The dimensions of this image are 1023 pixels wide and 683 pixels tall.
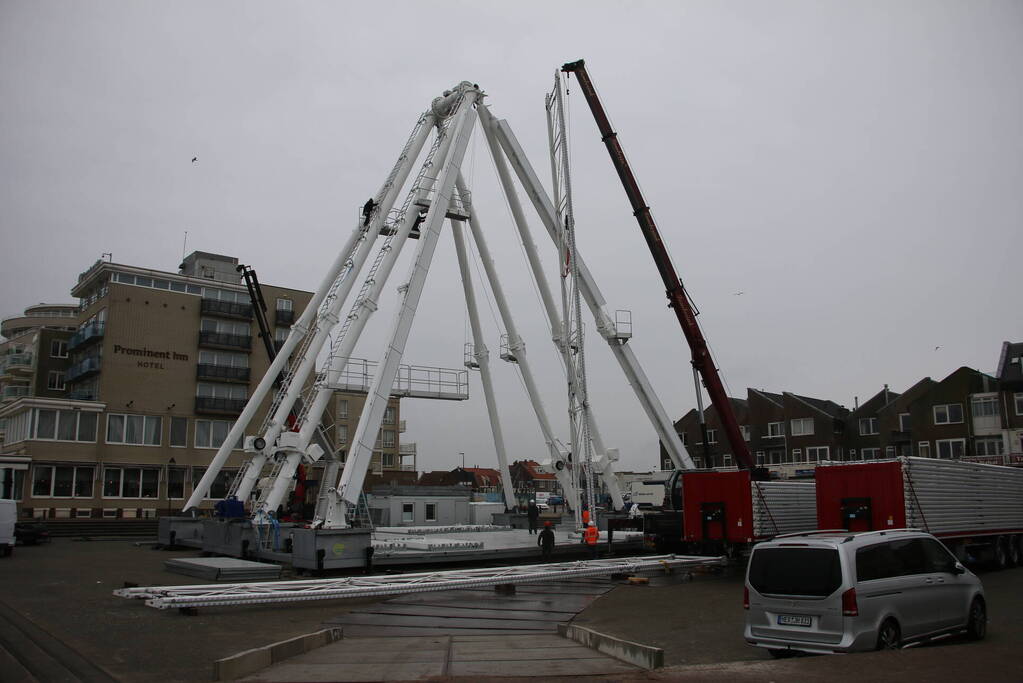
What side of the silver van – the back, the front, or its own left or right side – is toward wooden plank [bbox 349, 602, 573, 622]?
left

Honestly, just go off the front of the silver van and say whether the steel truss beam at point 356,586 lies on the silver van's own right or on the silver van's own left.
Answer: on the silver van's own left

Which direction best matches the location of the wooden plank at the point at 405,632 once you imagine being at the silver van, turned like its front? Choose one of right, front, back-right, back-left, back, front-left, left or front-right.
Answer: back-left

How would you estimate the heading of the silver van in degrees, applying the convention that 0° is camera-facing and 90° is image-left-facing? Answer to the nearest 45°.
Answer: approximately 225°

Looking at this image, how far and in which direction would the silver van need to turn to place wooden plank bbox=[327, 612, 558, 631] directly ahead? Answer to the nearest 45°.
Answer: approximately 135° to its left

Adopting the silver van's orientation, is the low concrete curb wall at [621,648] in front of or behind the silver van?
behind

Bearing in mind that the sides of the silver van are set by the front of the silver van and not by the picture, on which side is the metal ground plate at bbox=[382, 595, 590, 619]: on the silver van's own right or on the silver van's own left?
on the silver van's own left

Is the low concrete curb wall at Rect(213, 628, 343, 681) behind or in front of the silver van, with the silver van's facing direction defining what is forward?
behind
